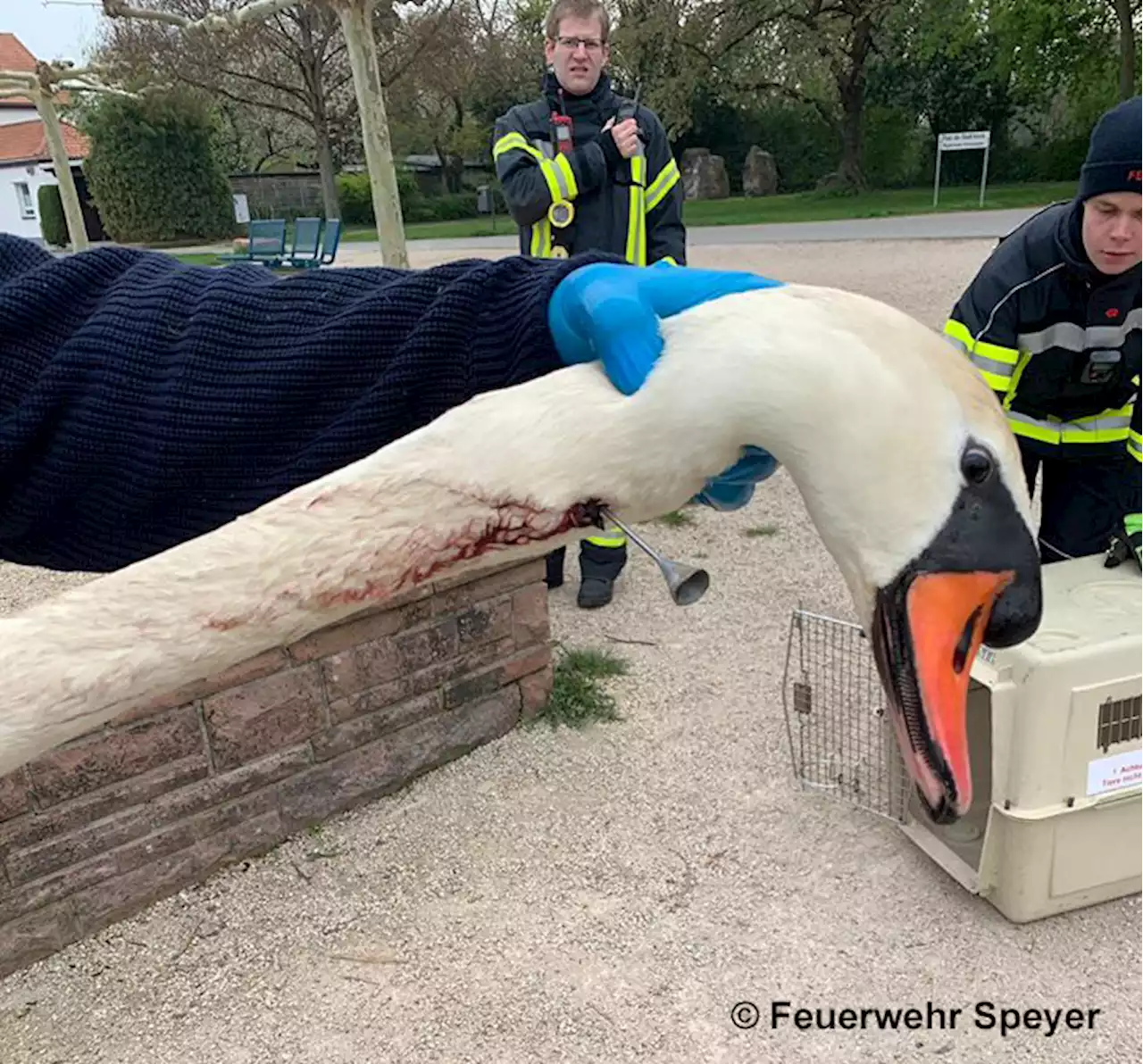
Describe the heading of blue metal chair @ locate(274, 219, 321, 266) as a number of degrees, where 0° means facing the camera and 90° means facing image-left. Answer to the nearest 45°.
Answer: approximately 45°

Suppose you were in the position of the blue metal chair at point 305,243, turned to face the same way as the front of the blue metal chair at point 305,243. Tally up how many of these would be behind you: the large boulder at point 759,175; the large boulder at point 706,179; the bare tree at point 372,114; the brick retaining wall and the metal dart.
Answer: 2

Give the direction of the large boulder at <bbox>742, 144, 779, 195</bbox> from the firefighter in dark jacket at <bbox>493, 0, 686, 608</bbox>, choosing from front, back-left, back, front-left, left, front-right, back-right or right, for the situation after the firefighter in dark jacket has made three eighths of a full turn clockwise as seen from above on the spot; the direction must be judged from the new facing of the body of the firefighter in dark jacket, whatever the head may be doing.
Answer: front-right

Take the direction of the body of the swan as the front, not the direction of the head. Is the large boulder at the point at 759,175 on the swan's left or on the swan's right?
on the swan's left

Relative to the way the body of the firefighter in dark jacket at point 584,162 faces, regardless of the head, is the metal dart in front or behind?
in front

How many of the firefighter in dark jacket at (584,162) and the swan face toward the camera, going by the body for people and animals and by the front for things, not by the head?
1

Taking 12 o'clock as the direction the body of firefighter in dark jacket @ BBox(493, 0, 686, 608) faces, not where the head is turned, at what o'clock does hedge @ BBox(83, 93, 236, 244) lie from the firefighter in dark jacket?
The hedge is roughly at 5 o'clock from the firefighter in dark jacket.

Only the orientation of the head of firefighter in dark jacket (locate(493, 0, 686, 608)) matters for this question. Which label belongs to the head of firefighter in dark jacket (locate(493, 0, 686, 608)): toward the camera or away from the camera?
toward the camera

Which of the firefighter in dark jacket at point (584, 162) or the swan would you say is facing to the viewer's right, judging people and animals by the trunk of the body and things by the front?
the swan

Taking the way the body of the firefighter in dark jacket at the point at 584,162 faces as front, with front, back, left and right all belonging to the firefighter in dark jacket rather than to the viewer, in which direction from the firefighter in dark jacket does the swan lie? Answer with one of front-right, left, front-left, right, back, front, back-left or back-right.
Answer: front

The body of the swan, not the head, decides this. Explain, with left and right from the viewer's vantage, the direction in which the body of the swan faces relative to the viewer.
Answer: facing to the right of the viewer

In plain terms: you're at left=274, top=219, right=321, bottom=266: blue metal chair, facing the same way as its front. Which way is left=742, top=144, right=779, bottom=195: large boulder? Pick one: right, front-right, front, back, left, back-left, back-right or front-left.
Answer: back

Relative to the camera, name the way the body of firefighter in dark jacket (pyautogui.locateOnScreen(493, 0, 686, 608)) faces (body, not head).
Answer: toward the camera

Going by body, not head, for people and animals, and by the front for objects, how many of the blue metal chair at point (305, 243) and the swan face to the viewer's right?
1

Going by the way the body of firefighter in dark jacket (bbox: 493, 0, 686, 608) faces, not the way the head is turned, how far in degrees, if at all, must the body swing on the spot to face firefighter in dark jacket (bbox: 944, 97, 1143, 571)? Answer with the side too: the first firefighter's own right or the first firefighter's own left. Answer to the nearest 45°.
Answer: approximately 45° to the first firefighter's own left

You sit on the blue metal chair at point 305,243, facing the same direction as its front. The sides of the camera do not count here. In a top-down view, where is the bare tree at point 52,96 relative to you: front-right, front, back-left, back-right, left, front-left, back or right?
front-right

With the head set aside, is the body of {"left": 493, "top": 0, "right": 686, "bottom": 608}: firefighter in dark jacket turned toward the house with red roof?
no

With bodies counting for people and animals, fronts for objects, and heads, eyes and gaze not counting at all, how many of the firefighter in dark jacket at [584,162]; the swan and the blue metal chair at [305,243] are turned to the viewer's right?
1

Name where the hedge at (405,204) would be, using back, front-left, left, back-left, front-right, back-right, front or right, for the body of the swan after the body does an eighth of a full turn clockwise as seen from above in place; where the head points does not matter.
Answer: back-left

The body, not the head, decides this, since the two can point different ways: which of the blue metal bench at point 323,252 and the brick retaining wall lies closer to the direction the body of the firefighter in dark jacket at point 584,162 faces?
the brick retaining wall

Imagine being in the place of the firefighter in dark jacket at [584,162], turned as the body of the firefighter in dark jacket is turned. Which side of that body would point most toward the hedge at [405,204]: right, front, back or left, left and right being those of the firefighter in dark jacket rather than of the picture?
back
